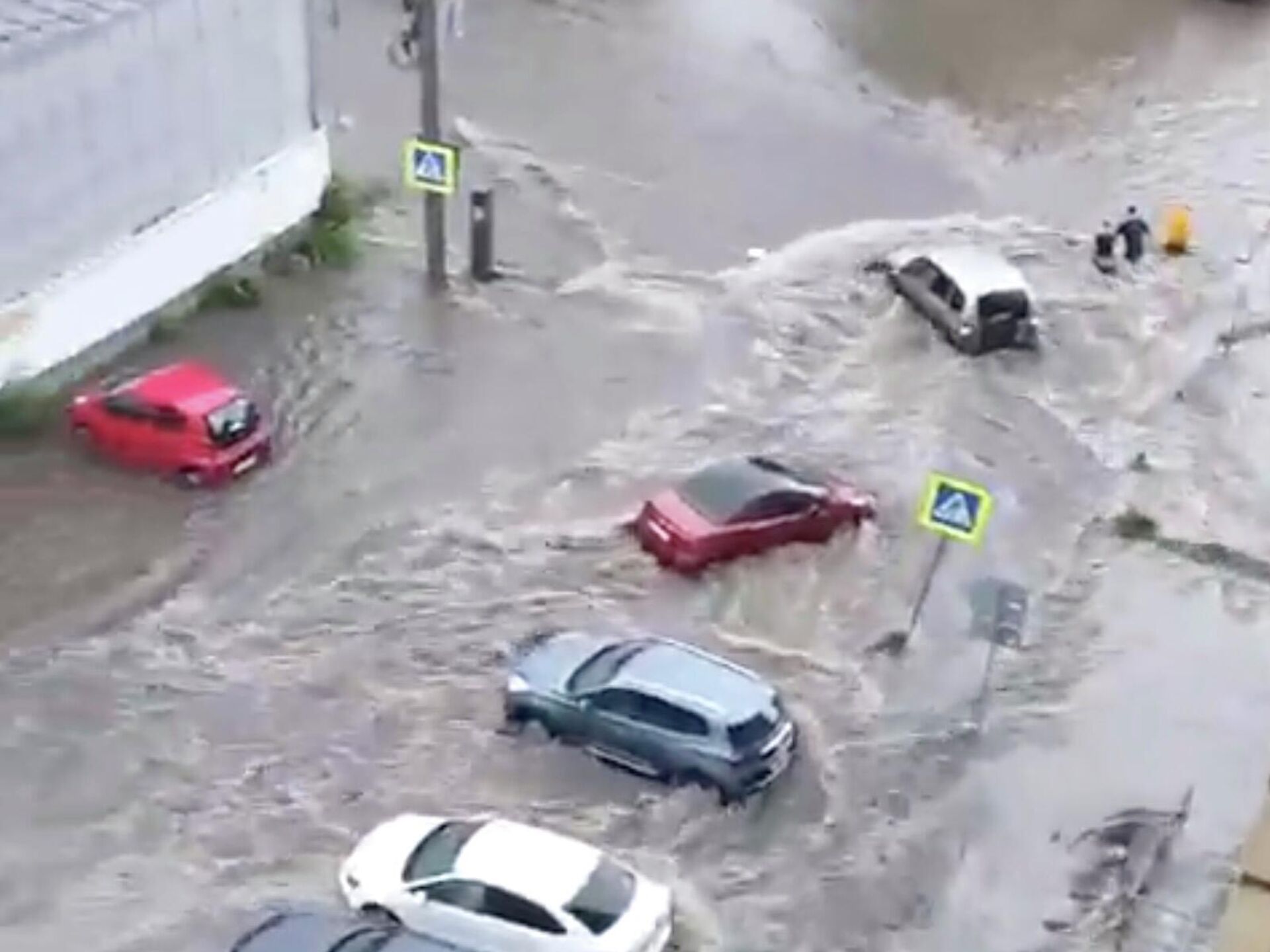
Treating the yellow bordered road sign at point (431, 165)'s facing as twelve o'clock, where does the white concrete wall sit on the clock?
The white concrete wall is roughly at 3 o'clock from the yellow bordered road sign.

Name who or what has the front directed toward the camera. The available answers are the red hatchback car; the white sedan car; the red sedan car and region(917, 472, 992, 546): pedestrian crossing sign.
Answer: the pedestrian crossing sign

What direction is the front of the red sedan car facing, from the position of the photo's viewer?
facing away from the viewer and to the right of the viewer

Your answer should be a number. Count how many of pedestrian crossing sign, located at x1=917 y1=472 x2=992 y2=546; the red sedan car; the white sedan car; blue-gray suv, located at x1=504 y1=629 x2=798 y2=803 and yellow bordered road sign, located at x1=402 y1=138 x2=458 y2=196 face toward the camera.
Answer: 2

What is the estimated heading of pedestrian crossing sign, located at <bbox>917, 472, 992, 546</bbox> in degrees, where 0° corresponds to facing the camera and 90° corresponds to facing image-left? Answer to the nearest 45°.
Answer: approximately 0°
